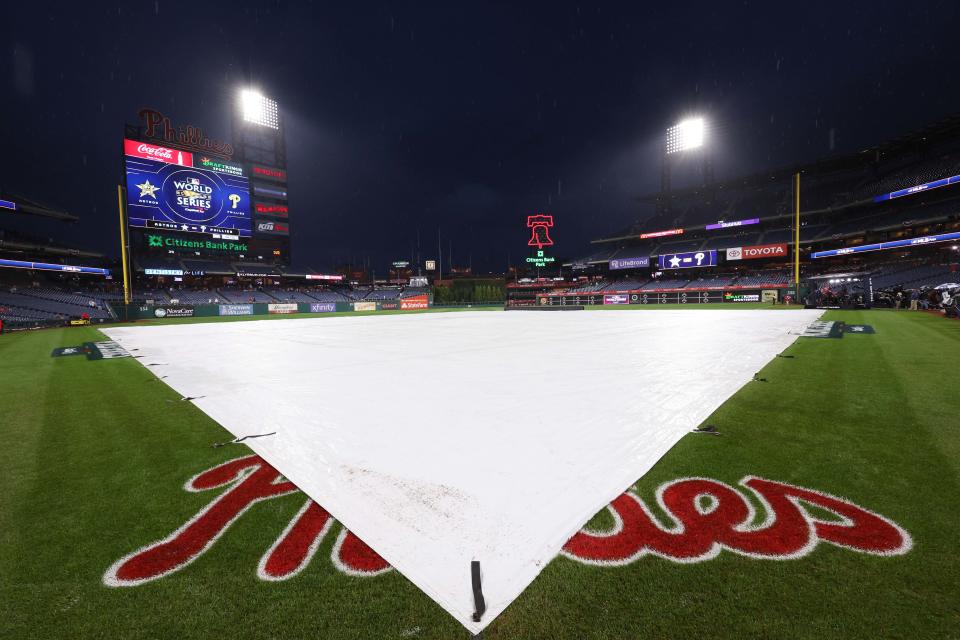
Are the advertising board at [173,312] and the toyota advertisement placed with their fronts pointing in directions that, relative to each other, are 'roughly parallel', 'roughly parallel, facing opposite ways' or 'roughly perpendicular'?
roughly perpendicular

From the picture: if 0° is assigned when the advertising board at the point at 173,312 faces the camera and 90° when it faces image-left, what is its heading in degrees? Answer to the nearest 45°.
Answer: approximately 0°

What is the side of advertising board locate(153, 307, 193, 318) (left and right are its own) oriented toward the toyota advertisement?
left

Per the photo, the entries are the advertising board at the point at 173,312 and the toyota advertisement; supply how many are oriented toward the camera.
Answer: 2

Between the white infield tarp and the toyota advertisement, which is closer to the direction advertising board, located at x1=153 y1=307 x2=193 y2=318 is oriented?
the white infield tarp

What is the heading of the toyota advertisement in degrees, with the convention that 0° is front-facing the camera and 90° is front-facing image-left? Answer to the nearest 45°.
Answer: approximately 0°

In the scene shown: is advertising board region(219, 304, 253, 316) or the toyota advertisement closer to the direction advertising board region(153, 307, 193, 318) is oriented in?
the toyota advertisement

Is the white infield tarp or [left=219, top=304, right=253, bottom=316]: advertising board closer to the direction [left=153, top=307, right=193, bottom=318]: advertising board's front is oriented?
the white infield tarp

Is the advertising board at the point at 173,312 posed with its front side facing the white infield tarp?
yes

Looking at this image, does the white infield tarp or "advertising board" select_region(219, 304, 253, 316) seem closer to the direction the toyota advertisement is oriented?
the white infield tarp

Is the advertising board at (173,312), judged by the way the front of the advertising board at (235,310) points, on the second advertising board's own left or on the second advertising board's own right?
on the second advertising board's own right
